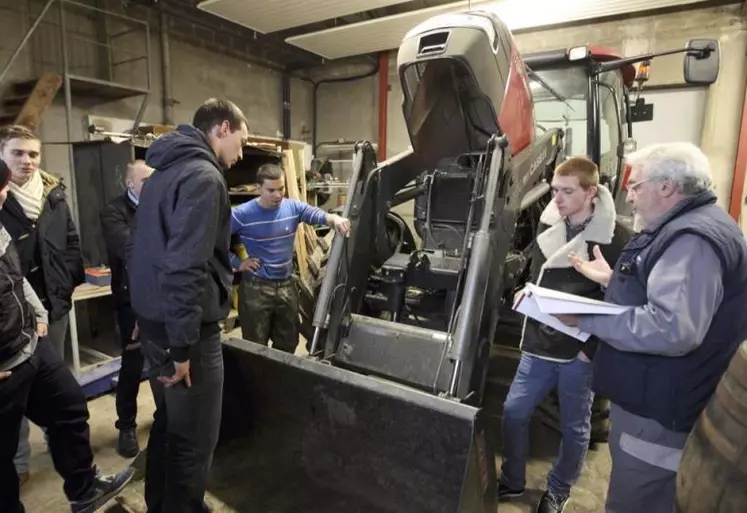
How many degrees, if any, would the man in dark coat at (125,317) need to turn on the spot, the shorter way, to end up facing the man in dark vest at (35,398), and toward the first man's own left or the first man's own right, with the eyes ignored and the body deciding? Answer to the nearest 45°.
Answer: approximately 90° to the first man's own right

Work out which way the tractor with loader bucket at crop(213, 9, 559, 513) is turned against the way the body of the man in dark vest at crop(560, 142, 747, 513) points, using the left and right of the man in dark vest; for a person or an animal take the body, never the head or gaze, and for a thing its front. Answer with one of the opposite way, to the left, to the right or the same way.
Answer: to the left

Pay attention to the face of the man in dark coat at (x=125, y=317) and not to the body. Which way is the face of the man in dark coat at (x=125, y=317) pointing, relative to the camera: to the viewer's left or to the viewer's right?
to the viewer's right

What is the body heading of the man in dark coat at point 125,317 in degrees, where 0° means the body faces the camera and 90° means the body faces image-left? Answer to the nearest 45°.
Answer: approximately 315°

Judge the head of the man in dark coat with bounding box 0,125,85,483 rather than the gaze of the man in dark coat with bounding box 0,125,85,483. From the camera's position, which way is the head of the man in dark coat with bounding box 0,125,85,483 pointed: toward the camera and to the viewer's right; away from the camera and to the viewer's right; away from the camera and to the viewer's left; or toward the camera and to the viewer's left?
toward the camera and to the viewer's right

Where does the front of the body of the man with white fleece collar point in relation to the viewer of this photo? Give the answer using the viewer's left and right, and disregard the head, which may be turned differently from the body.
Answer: facing the viewer and to the left of the viewer

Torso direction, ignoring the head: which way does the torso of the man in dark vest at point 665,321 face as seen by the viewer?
to the viewer's left

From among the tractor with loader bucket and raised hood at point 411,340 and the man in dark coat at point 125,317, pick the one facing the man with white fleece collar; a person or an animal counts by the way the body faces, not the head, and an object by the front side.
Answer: the man in dark coat

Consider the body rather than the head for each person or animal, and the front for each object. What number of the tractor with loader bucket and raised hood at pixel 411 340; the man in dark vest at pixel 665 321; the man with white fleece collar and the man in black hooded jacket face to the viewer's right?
1

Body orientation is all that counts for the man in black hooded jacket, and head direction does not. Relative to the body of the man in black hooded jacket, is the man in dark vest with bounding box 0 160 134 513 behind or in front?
behind

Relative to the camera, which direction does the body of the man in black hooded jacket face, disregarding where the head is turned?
to the viewer's right

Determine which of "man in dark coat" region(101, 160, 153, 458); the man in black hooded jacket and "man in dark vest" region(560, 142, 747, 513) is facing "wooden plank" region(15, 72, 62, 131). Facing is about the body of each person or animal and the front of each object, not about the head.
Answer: "man in dark vest" region(560, 142, 747, 513)

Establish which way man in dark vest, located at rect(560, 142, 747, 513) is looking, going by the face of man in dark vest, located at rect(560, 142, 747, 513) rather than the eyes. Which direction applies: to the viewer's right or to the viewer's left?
to the viewer's left

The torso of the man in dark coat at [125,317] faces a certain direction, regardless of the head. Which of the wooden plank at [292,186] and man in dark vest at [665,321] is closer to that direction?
the man in dark vest

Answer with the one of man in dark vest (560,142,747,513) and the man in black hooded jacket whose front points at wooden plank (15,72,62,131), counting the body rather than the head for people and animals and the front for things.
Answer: the man in dark vest

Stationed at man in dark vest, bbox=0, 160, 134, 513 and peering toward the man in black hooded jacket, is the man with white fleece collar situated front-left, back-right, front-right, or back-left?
front-left

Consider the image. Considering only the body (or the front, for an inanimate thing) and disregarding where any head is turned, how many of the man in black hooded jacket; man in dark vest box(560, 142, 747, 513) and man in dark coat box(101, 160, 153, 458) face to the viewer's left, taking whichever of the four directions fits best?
1

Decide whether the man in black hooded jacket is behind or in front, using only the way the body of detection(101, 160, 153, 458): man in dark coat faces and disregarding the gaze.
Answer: in front
